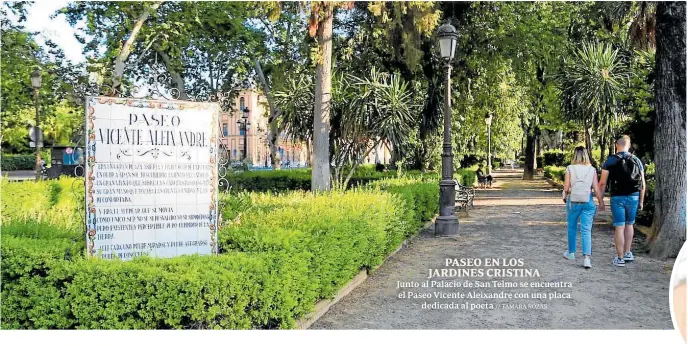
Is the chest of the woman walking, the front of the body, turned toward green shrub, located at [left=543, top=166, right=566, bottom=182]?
yes

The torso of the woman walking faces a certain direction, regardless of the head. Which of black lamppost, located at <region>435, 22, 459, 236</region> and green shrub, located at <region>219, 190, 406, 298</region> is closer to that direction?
the black lamppost

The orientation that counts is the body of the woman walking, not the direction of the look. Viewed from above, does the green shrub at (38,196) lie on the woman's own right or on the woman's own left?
on the woman's own left

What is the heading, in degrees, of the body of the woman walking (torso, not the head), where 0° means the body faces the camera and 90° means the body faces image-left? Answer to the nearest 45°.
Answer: approximately 180°

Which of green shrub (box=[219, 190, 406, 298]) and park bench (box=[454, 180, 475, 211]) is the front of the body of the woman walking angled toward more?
the park bench

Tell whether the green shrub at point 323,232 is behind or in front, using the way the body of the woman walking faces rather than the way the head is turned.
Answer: behind

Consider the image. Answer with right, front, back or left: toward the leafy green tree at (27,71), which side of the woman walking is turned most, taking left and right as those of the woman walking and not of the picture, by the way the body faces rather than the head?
left

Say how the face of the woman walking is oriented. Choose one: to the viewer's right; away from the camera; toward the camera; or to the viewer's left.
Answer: away from the camera

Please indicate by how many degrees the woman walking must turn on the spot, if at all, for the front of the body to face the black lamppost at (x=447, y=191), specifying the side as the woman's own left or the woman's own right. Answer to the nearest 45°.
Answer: approximately 45° to the woman's own left
